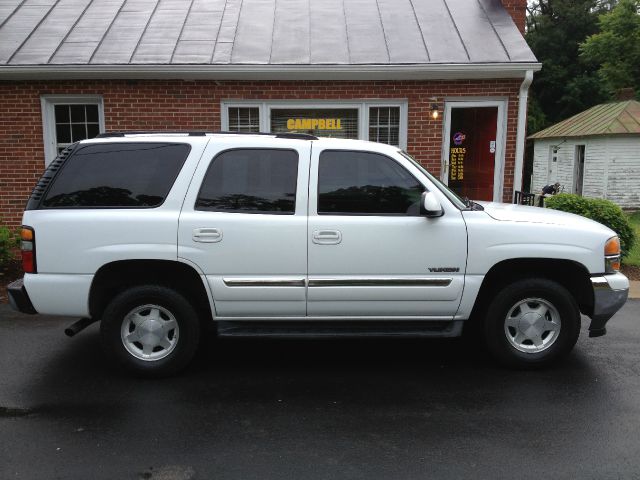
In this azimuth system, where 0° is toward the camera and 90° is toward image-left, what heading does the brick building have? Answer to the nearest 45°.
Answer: approximately 0°

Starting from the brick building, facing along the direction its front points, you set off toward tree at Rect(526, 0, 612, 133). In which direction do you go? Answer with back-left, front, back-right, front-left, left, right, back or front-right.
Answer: back-left

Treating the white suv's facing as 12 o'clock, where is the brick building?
The brick building is roughly at 9 o'clock from the white suv.

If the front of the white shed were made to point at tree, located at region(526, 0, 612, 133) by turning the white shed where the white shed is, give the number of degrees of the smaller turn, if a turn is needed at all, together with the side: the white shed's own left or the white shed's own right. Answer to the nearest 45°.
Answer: approximately 135° to the white shed's own right

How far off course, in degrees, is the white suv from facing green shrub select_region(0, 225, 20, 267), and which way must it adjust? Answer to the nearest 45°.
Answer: approximately 135° to its left

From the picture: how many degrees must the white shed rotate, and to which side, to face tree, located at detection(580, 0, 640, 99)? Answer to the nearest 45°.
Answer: approximately 135° to its right

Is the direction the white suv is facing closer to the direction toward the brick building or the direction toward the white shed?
the white shed

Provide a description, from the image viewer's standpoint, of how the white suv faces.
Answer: facing to the right of the viewer

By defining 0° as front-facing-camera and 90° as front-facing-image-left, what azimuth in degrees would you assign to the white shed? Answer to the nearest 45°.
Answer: approximately 45°

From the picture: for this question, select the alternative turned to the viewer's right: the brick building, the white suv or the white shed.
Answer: the white suv

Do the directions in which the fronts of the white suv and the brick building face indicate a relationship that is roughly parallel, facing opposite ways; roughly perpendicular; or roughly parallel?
roughly perpendicular

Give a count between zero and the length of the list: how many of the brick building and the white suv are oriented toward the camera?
1

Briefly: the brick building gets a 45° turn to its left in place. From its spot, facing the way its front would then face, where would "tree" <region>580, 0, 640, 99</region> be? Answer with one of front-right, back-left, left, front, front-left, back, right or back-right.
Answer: left

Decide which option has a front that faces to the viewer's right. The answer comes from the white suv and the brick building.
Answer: the white suv
